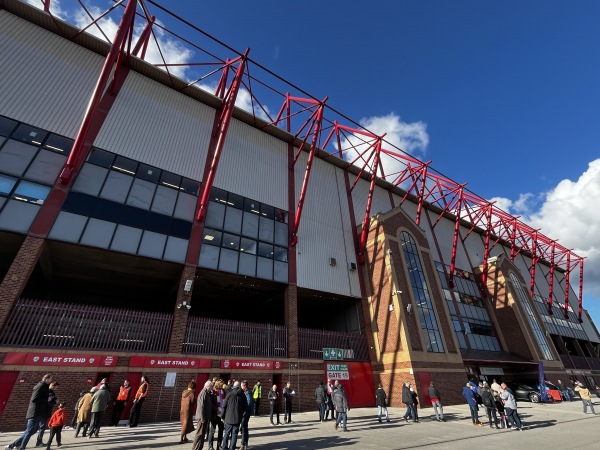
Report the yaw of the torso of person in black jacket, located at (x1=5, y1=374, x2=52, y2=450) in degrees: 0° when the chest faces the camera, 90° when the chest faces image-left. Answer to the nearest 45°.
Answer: approximately 270°

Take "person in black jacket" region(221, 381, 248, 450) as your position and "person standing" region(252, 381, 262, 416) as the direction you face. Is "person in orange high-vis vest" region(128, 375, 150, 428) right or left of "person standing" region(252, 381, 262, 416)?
left

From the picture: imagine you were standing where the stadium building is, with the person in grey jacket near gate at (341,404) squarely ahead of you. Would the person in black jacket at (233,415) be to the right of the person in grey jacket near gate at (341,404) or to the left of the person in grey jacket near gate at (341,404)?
right

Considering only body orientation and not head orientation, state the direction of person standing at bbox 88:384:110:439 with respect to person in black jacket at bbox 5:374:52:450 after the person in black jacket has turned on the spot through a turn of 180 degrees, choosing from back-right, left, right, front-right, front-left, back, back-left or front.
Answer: back-right

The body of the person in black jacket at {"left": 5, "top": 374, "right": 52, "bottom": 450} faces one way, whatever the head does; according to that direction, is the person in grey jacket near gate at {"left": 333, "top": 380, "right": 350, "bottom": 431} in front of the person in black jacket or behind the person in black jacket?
in front

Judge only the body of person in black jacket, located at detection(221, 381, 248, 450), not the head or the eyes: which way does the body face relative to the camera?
away from the camera

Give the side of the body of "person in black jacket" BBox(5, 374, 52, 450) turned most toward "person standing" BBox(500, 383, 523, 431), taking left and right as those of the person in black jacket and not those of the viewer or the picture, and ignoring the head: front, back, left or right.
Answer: front

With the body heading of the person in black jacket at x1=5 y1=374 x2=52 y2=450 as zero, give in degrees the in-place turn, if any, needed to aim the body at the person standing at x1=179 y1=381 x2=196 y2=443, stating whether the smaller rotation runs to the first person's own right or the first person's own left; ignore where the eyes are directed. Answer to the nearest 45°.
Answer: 0° — they already face them

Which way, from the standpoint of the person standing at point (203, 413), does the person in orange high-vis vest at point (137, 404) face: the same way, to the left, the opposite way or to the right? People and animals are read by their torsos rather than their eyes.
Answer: the opposite way

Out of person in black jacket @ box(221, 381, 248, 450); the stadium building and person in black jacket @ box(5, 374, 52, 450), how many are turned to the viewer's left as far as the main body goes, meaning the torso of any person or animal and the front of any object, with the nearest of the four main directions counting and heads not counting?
0

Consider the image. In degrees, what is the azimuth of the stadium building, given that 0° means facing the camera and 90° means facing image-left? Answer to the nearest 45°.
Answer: approximately 315°
